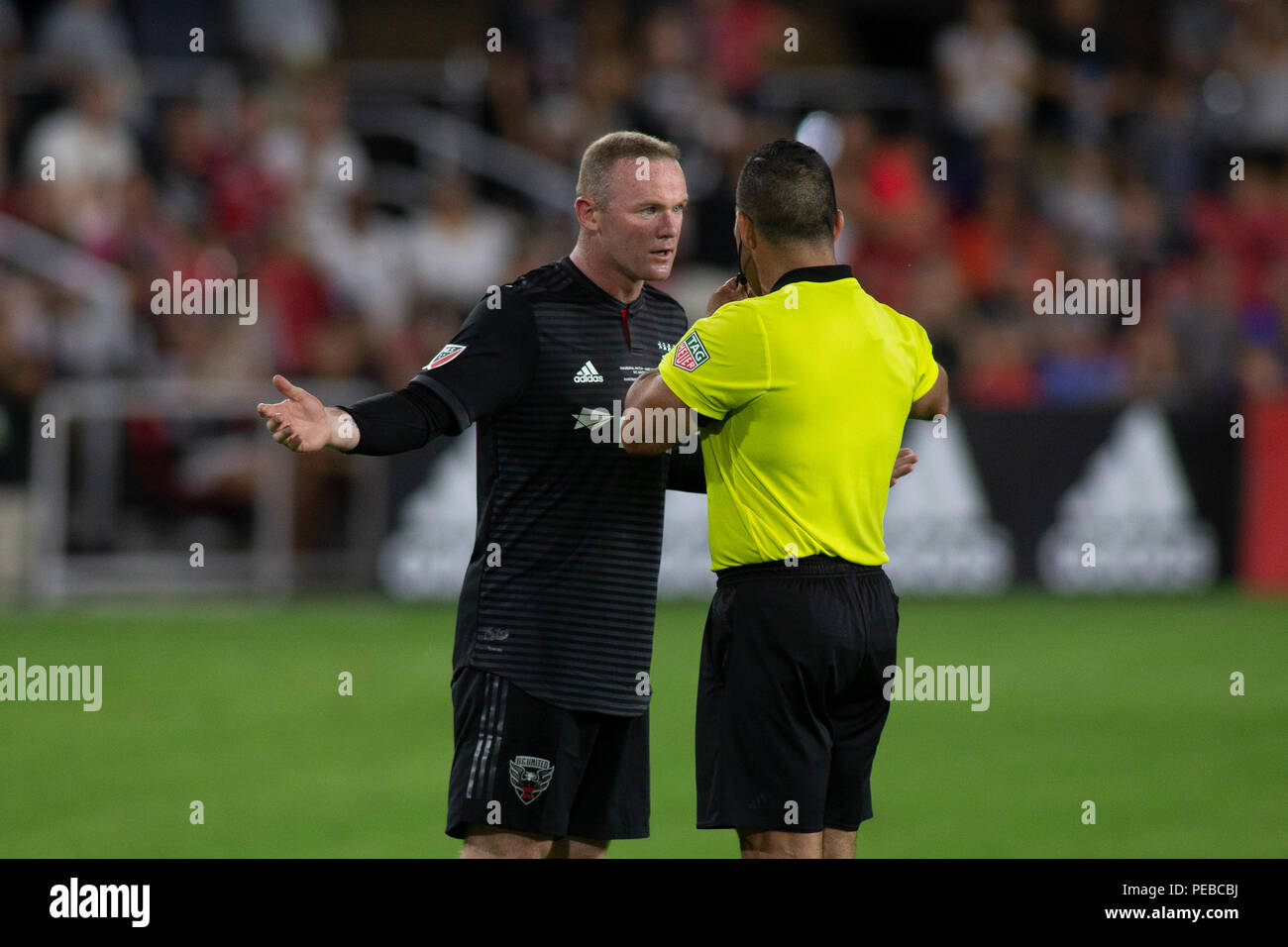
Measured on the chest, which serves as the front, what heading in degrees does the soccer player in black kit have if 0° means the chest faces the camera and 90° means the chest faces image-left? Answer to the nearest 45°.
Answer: approximately 315°

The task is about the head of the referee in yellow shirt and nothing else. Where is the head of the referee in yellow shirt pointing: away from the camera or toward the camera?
away from the camera

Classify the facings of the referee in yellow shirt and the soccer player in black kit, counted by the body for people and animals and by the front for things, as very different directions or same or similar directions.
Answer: very different directions

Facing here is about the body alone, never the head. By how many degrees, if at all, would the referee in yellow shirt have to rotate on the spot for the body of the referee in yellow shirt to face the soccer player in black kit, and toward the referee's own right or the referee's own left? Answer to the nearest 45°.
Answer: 0° — they already face them

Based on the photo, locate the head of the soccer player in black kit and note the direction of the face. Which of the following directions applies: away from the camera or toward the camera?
toward the camera

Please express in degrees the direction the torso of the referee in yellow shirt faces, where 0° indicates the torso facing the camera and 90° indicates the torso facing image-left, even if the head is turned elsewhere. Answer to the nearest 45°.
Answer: approximately 135°

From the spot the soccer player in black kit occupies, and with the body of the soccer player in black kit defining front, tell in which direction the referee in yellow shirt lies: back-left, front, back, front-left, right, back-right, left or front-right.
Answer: front
